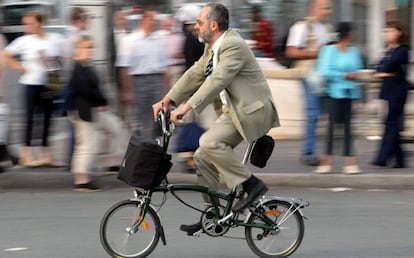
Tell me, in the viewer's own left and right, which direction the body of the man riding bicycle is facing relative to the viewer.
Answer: facing to the left of the viewer
